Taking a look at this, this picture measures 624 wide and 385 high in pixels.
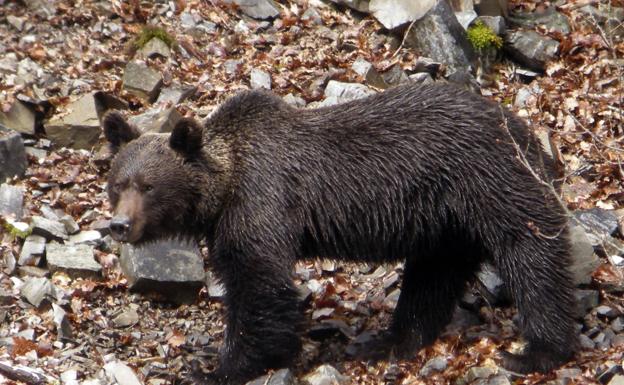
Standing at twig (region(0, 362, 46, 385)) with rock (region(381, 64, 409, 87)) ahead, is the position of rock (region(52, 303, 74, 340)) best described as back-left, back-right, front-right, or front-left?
front-left

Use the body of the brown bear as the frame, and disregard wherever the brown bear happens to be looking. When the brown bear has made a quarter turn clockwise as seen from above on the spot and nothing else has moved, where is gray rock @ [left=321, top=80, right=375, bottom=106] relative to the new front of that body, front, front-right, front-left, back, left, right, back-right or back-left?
front

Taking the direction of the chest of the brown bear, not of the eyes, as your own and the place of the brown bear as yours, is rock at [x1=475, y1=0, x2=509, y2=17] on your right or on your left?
on your right

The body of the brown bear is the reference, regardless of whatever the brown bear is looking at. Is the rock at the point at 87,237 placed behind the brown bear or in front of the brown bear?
in front

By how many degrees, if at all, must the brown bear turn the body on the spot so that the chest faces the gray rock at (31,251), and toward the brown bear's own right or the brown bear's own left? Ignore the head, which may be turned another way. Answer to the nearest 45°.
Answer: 0° — it already faces it

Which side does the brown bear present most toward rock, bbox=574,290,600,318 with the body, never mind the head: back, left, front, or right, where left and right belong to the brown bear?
back

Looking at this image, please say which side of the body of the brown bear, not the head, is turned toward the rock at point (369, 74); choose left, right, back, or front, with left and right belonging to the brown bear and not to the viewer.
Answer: right

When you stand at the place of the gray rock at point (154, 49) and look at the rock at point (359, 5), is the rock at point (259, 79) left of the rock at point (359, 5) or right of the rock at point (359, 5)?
right

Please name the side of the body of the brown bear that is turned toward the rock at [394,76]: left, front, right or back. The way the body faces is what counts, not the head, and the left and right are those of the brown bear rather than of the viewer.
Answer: right

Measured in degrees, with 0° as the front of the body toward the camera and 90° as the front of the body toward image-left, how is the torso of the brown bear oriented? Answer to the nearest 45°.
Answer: approximately 90°

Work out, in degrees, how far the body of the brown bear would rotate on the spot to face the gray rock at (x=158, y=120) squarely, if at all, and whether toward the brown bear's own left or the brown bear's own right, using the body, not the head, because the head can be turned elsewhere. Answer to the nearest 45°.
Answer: approximately 45° to the brown bear's own right

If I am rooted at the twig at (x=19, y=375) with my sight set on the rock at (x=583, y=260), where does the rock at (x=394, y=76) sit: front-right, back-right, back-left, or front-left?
front-left

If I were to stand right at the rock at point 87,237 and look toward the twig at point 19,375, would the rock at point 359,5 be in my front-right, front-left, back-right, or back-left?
back-left
